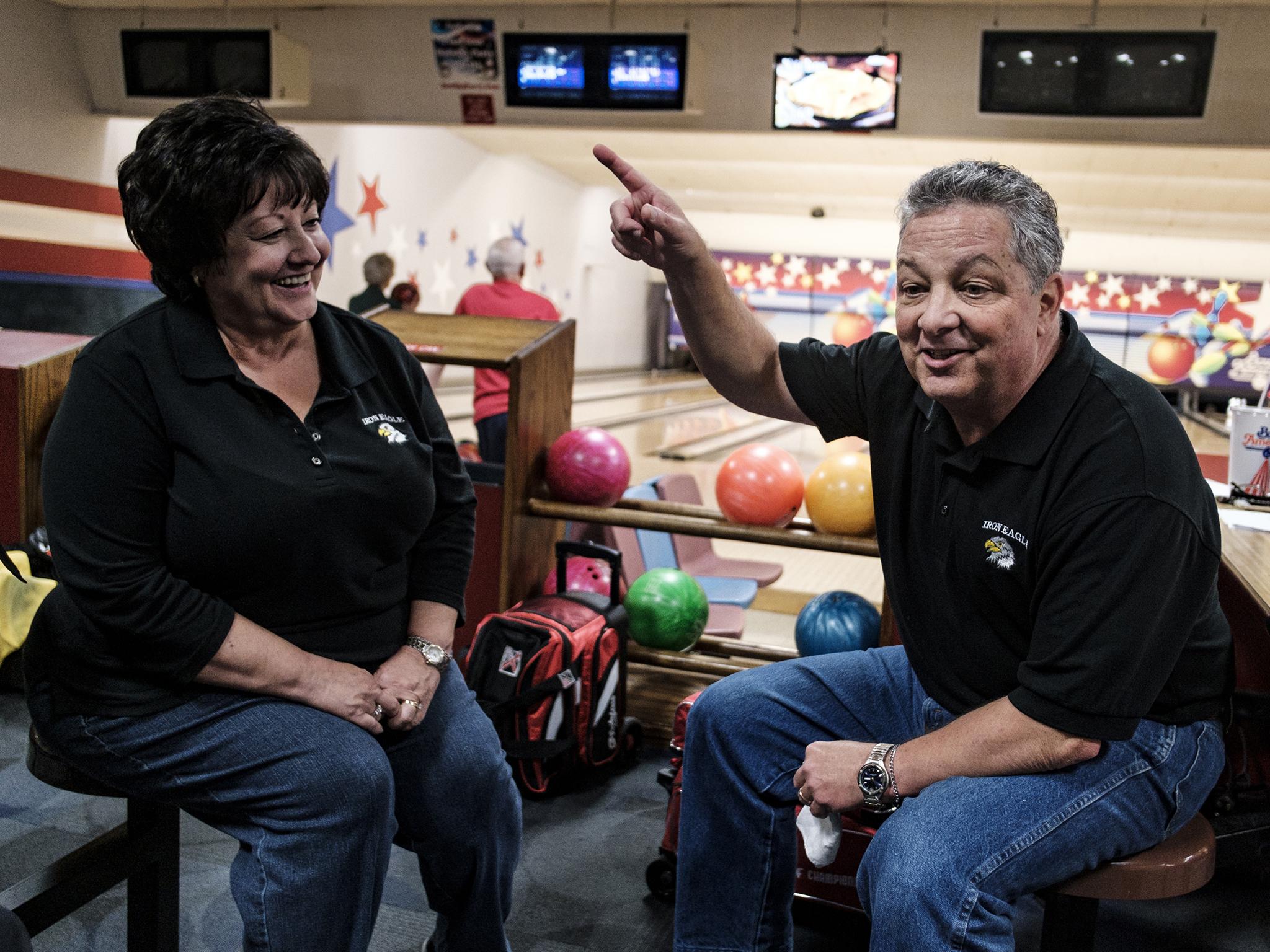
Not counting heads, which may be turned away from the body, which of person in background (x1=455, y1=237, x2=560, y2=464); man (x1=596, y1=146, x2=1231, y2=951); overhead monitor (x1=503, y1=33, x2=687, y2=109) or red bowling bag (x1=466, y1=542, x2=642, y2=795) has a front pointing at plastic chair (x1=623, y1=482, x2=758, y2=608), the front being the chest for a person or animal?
the overhead monitor

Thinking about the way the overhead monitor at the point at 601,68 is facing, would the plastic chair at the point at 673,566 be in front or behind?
in front

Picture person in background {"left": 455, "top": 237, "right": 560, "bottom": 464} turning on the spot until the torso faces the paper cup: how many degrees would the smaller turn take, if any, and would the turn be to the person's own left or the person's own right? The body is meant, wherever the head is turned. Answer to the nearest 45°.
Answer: approximately 135° to the person's own right

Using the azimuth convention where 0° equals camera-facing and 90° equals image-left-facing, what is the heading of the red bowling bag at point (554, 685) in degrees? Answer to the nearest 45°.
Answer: approximately 45°

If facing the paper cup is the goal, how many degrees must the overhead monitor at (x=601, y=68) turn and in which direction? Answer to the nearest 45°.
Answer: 0° — it already faces it

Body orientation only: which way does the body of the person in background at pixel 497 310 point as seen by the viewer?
away from the camera

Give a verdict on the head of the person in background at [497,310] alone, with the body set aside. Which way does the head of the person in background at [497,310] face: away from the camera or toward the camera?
away from the camera

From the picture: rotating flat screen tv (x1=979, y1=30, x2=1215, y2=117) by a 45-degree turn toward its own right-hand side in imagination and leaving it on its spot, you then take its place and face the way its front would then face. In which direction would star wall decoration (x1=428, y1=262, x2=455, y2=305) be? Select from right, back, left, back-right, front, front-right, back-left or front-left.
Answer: right

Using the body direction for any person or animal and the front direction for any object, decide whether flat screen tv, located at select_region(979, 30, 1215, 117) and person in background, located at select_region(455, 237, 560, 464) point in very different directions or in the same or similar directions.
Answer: very different directions

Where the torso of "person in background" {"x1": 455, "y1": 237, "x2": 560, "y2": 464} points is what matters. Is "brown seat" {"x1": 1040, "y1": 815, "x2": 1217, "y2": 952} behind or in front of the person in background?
behind

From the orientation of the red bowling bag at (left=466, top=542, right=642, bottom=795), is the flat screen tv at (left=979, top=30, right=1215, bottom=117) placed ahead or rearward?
rearward

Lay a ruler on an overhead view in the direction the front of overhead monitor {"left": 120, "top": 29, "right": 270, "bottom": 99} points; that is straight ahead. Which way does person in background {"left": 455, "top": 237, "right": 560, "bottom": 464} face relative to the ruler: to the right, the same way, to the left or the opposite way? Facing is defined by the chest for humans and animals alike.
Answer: the opposite way

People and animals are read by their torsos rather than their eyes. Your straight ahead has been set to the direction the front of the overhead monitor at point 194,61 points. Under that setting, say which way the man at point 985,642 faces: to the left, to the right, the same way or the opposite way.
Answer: to the right

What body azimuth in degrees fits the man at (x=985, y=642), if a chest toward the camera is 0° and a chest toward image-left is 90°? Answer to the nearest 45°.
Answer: approximately 45°
